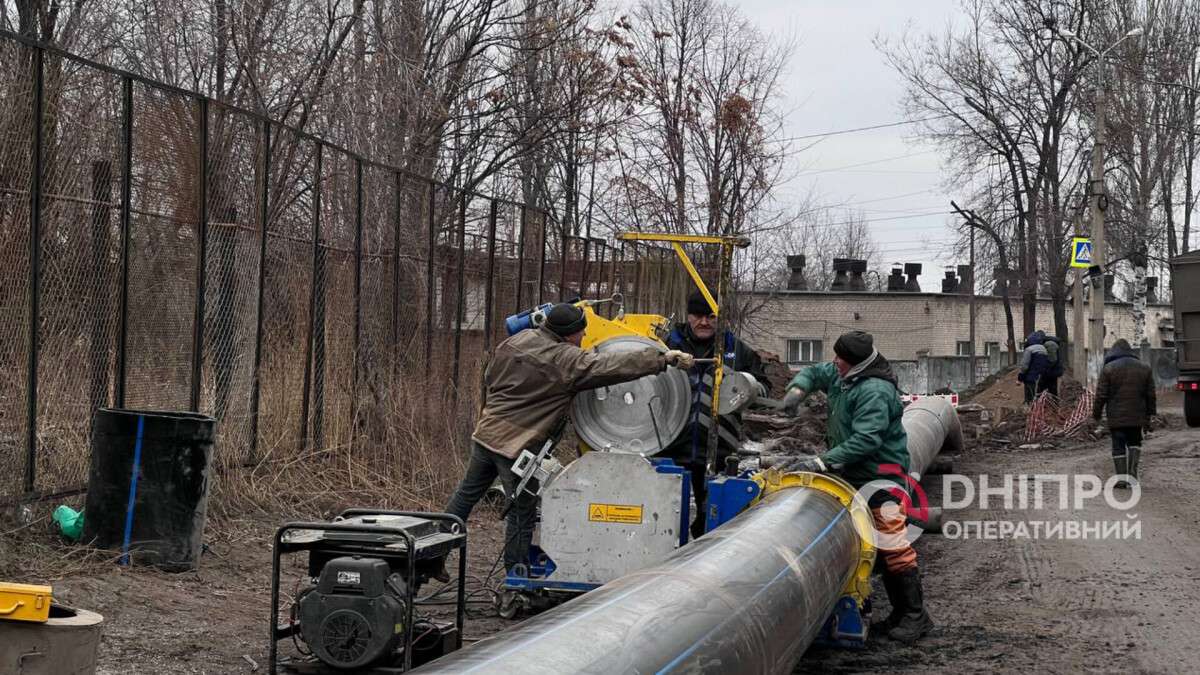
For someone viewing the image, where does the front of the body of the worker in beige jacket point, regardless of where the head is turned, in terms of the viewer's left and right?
facing away from the viewer and to the right of the viewer

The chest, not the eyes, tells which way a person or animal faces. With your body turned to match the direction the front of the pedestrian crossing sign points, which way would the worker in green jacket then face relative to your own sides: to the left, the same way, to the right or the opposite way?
to the right

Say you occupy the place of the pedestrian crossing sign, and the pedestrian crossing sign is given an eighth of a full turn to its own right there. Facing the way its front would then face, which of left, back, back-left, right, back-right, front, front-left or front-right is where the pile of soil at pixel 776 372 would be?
front-left

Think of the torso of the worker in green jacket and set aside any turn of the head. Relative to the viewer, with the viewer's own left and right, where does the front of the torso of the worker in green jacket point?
facing to the left of the viewer

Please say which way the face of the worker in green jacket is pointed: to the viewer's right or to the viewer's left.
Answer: to the viewer's left

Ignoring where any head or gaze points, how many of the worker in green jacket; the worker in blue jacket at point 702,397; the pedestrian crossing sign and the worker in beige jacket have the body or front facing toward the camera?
2
